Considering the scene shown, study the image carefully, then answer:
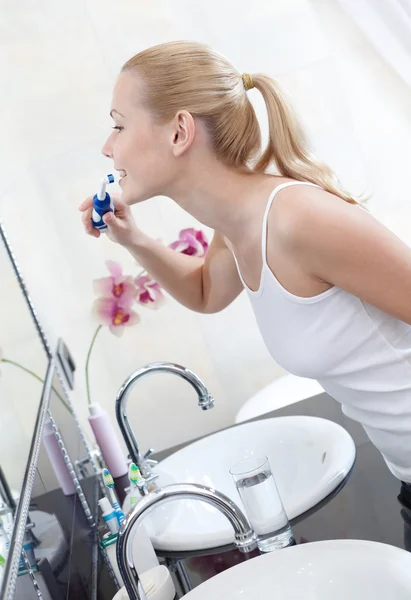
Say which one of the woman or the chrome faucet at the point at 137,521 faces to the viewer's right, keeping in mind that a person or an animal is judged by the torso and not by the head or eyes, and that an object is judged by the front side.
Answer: the chrome faucet

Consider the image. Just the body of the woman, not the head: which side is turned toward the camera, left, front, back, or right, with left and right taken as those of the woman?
left

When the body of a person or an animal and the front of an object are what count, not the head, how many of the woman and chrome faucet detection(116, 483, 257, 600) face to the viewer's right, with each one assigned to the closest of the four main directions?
1

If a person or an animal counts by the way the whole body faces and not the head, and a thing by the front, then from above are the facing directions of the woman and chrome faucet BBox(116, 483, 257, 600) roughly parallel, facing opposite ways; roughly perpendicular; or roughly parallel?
roughly parallel, facing opposite ways

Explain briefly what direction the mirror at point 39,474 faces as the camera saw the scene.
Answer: facing to the right of the viewer

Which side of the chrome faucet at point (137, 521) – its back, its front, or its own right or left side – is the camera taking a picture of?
right

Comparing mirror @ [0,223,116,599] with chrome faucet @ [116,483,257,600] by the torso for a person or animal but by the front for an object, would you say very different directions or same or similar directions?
same or similar directions

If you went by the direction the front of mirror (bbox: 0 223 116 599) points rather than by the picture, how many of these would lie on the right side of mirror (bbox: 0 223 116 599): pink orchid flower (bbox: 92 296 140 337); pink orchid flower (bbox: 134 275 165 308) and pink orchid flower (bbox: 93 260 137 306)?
0

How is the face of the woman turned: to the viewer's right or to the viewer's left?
to the viewer's left

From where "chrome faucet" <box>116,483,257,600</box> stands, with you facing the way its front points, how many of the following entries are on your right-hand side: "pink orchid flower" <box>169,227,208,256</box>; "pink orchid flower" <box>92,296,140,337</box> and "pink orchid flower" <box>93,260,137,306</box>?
0
